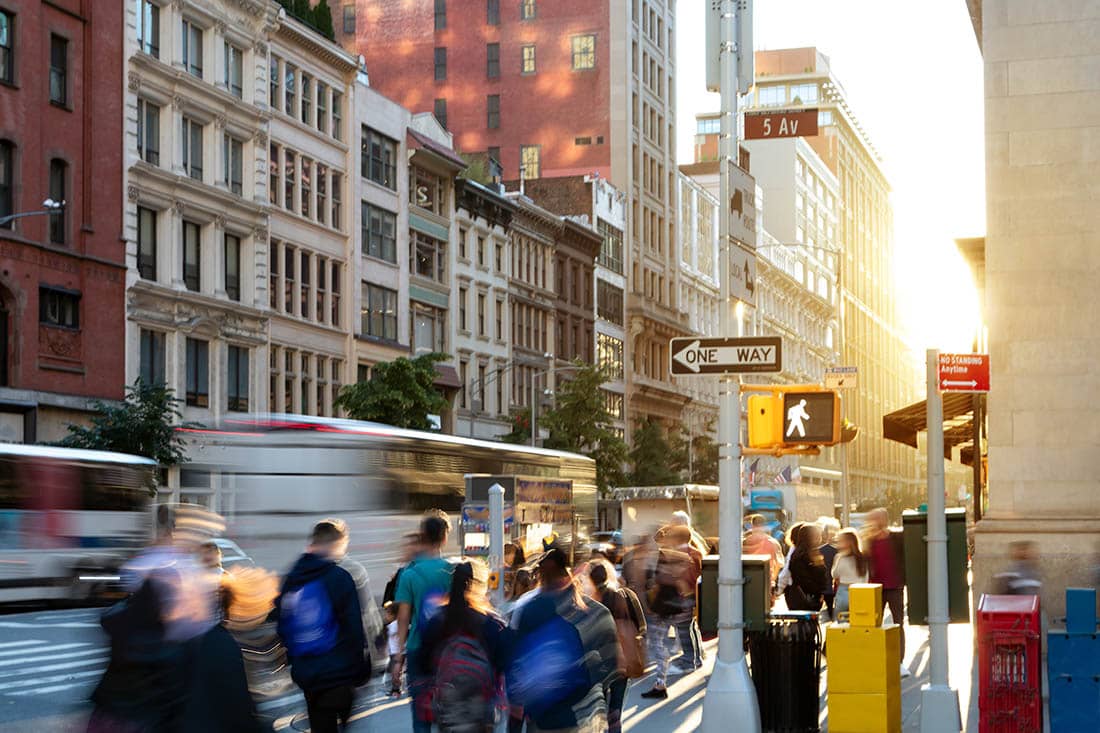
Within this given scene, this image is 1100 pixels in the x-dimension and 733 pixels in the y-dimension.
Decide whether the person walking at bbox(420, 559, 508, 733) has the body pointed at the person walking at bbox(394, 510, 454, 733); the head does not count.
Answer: yes

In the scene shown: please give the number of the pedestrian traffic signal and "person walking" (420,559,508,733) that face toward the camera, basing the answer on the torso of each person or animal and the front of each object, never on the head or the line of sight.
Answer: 1

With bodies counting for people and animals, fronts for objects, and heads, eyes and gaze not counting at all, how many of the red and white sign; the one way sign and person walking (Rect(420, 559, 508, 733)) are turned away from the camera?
1

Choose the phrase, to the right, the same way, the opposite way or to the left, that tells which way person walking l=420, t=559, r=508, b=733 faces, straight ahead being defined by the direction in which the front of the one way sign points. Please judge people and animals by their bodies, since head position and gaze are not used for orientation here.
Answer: the opposite way

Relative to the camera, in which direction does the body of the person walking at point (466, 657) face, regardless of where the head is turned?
away from the camera

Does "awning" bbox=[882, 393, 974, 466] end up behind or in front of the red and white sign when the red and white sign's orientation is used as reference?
behind

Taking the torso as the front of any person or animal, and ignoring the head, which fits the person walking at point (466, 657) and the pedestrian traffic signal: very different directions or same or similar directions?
very different directions

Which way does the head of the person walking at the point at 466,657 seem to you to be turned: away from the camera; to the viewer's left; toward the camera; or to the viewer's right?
away from the camera

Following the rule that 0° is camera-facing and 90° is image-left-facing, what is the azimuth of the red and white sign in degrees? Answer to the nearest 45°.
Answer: approximately 0°

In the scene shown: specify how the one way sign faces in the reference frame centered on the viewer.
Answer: facing the viewer
